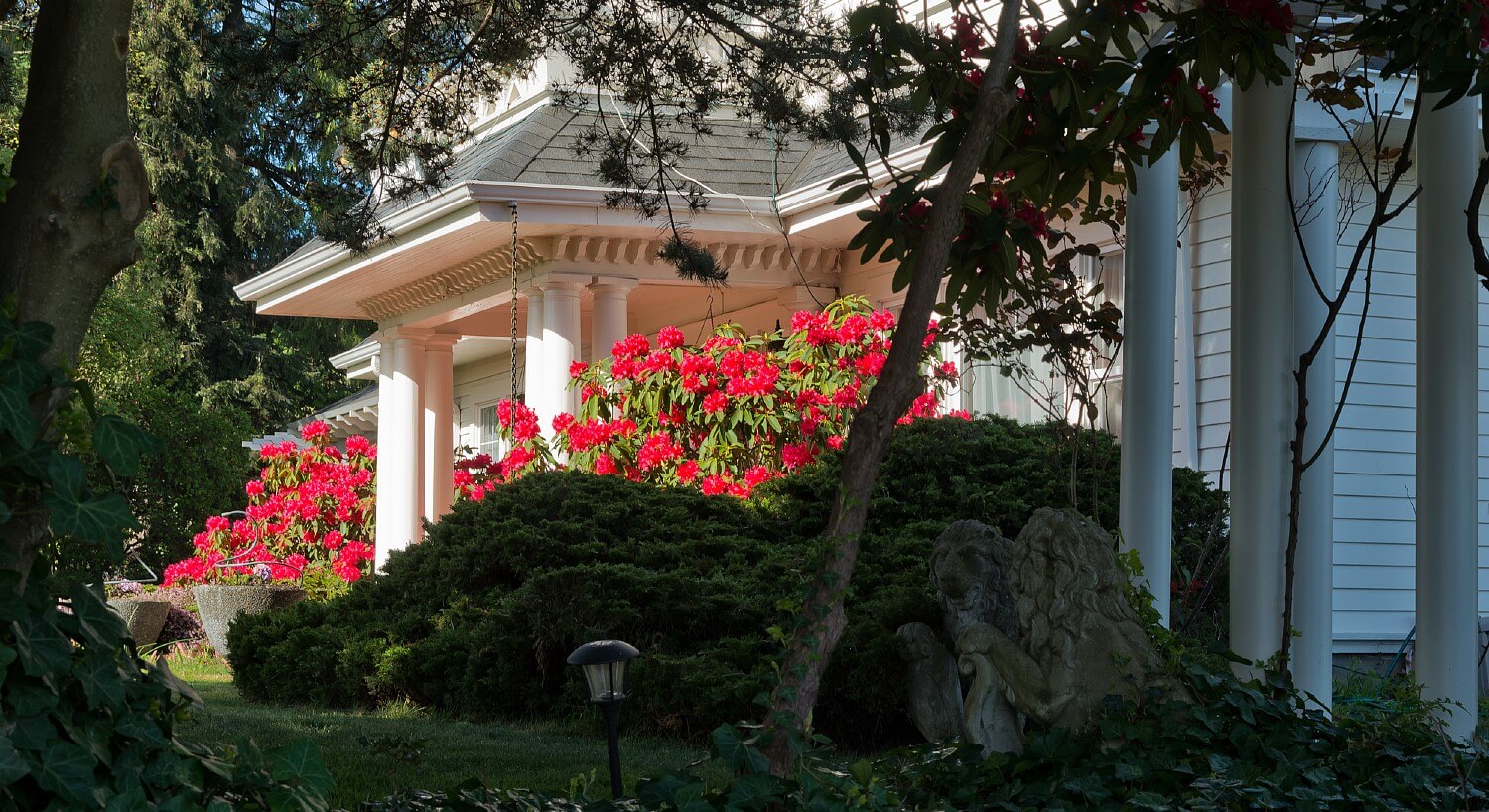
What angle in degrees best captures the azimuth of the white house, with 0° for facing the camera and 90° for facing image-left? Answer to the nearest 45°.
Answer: approximately 45°

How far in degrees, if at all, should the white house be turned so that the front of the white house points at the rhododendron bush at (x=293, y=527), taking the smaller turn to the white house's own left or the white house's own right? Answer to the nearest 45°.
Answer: approximately 90° to the white house's own right
